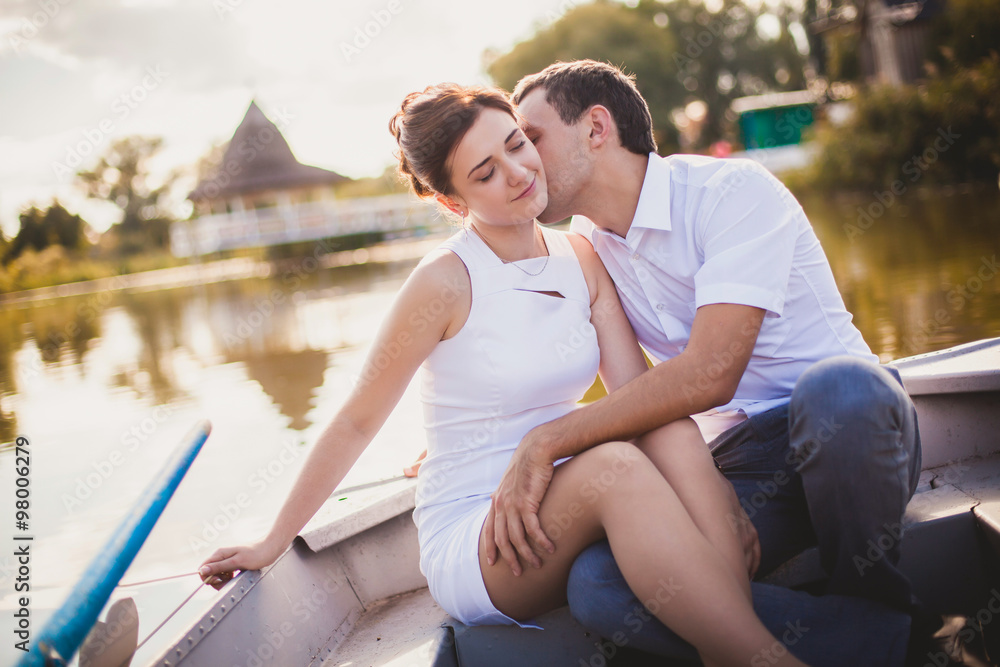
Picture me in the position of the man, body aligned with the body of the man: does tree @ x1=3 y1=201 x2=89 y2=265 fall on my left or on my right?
on my right

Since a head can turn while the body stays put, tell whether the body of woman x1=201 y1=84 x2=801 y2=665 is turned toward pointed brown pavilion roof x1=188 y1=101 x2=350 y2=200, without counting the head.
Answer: no

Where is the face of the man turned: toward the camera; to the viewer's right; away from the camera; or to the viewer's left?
to the viewer's left

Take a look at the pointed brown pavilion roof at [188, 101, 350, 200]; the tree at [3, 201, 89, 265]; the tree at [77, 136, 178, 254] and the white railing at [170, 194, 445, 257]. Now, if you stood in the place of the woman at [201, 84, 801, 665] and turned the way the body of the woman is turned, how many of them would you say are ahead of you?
0

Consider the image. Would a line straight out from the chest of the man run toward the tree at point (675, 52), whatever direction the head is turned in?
no

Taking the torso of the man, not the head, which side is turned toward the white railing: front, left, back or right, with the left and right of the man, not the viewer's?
right

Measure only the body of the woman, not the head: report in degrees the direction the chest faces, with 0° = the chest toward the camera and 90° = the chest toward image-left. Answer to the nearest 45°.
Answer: approximately 315°

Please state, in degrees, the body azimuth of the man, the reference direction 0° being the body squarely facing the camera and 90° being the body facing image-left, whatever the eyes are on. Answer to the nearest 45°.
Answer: approximately 45°

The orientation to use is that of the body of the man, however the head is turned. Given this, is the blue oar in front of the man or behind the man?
in front

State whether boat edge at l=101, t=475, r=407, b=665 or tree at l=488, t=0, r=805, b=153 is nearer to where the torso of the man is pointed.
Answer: the boat edge

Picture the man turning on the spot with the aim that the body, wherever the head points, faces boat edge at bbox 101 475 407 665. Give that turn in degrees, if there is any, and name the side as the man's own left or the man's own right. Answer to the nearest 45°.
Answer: approximately 45° to the man's own right

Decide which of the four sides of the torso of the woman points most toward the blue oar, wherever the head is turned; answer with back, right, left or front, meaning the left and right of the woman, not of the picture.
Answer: right
